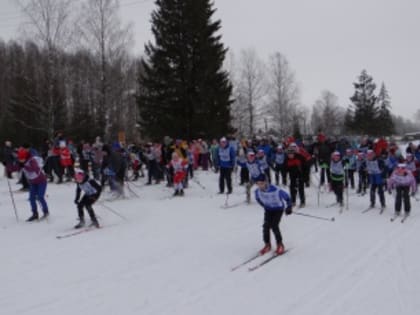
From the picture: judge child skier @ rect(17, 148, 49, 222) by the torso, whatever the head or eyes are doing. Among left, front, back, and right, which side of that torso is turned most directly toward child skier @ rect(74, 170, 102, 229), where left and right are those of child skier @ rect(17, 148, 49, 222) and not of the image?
left

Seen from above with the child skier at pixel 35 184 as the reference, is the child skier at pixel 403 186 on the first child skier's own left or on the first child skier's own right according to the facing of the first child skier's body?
on the first child skier's own left

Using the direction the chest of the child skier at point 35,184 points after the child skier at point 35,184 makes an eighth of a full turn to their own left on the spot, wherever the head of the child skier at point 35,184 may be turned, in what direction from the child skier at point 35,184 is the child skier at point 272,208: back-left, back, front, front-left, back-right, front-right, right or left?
front-left

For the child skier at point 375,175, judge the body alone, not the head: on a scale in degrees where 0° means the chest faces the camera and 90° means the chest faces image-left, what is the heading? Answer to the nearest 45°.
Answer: approximately 45°

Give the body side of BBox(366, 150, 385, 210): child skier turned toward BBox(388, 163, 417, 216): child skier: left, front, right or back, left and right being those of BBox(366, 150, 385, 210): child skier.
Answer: left

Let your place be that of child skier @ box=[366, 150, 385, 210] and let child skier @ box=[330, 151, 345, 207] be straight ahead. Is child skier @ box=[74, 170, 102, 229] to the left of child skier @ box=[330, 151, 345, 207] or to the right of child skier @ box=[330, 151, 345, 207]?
left

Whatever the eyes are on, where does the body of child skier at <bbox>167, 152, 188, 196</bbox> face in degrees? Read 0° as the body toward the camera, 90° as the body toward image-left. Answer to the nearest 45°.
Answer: approximately 45°

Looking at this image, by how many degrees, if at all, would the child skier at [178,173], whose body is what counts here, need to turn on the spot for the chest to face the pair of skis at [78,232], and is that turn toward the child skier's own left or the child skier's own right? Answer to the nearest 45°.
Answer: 0° — they already face it

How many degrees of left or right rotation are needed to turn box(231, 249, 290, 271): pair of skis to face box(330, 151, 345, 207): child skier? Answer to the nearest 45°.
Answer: approximately 180°

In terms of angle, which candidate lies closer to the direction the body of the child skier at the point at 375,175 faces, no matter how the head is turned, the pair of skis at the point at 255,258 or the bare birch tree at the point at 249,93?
the pair of skis

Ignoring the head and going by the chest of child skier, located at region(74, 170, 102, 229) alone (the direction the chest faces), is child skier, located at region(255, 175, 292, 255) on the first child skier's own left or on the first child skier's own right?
on the first child skier's own left

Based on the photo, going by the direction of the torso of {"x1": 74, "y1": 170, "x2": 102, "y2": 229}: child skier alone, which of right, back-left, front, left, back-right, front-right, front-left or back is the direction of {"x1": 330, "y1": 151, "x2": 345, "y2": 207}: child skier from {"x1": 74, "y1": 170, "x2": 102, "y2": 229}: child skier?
back-left
